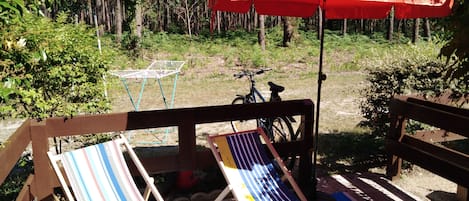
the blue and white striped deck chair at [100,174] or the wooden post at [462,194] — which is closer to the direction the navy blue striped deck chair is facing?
the wooden post

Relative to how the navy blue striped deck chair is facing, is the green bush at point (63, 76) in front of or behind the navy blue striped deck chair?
behind

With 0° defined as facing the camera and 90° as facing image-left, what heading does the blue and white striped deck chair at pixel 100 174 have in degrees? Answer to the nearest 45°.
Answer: approximately 315°

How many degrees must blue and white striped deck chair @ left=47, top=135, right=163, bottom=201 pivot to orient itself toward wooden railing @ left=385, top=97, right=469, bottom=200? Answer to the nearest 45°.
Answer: approximately 45° to its left

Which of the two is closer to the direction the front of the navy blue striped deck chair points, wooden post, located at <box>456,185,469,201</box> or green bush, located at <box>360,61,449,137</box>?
the wooden post

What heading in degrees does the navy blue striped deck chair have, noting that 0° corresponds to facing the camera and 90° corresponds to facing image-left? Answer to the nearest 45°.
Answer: approximately 315°

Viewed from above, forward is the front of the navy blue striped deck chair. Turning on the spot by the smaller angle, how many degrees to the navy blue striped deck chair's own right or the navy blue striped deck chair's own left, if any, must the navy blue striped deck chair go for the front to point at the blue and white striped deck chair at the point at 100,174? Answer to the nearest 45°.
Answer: approximately 90° to the navy blue striped deck chair's own right

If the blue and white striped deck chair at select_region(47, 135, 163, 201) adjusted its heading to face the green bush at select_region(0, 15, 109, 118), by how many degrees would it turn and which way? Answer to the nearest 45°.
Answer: approximately 135° to its left

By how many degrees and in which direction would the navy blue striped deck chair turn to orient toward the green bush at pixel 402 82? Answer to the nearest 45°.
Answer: approximately 90° to its left

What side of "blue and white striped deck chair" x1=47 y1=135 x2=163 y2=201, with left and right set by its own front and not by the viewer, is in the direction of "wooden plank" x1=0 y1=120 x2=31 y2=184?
right

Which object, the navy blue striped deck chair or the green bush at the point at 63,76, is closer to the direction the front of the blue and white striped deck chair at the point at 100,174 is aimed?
the navy blue striped deck chair
